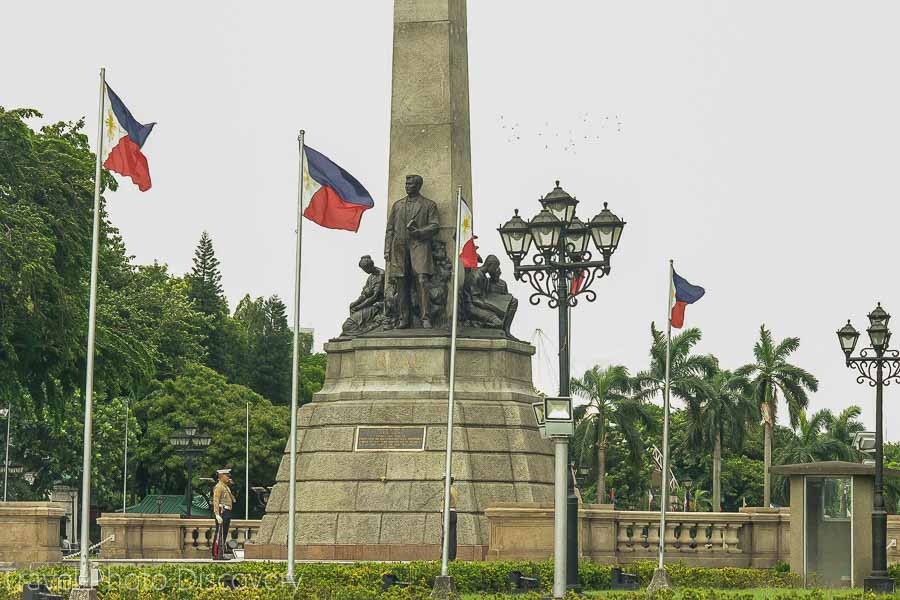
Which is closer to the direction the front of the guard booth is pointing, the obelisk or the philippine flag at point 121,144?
the philippine flag

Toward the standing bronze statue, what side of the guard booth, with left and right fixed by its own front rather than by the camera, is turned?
right

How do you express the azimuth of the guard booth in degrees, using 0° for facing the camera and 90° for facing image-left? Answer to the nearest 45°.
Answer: approximately 0°

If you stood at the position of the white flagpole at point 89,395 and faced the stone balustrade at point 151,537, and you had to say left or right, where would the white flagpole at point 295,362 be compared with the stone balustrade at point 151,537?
right

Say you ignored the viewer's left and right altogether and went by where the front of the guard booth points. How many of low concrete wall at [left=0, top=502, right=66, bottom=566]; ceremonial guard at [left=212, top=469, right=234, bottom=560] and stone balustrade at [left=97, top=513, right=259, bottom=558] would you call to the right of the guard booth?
3

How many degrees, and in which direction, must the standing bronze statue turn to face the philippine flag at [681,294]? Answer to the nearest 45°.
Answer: approximately 45° to its left

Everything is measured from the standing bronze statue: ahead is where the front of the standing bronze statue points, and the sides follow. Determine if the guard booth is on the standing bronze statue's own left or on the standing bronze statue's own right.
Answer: on the standing bronze statue's own left

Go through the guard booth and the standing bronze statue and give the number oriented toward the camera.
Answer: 2

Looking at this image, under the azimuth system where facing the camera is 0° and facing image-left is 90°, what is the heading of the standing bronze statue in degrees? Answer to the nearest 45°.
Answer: approximately 0°

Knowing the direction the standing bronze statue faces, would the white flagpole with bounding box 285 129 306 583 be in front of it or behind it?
in front
